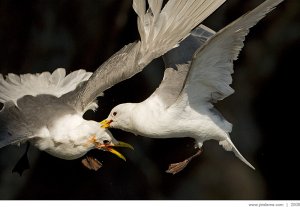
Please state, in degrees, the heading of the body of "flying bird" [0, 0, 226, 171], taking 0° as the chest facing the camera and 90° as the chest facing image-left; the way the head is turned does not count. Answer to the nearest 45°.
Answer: approximately 315°

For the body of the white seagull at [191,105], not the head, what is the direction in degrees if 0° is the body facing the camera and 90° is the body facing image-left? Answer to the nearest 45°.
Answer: approximately 90°
